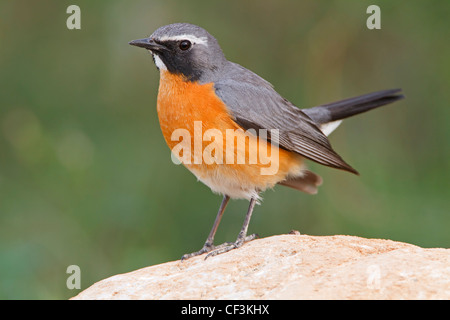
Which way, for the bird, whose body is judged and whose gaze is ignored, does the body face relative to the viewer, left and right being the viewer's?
facing to the left of the viewer
